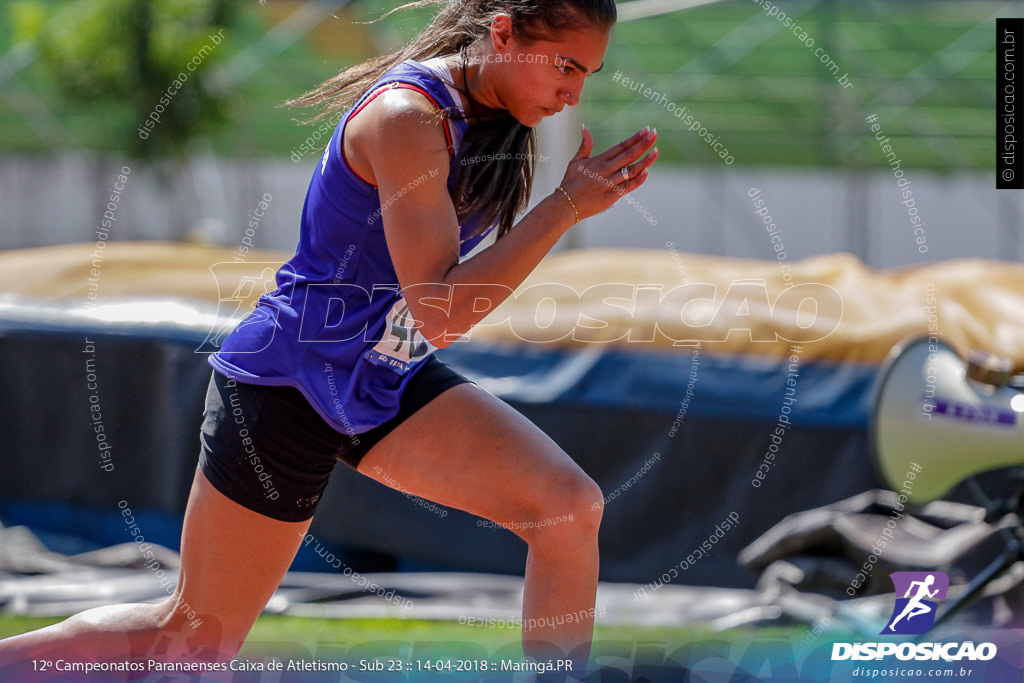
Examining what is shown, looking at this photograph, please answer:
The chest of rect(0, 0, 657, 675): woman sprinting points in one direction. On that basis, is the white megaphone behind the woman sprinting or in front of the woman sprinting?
in front

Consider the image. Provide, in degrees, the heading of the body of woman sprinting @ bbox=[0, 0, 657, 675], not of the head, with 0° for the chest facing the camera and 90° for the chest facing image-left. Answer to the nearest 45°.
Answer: approximately 270°

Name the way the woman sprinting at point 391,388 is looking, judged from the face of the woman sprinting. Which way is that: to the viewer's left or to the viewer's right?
to the viewer's right

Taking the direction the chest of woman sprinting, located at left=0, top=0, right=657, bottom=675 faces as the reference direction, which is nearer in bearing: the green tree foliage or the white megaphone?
the white megaphone

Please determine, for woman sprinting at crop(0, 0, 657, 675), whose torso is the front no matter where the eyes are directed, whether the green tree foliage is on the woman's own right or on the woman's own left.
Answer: on the woman's own left
